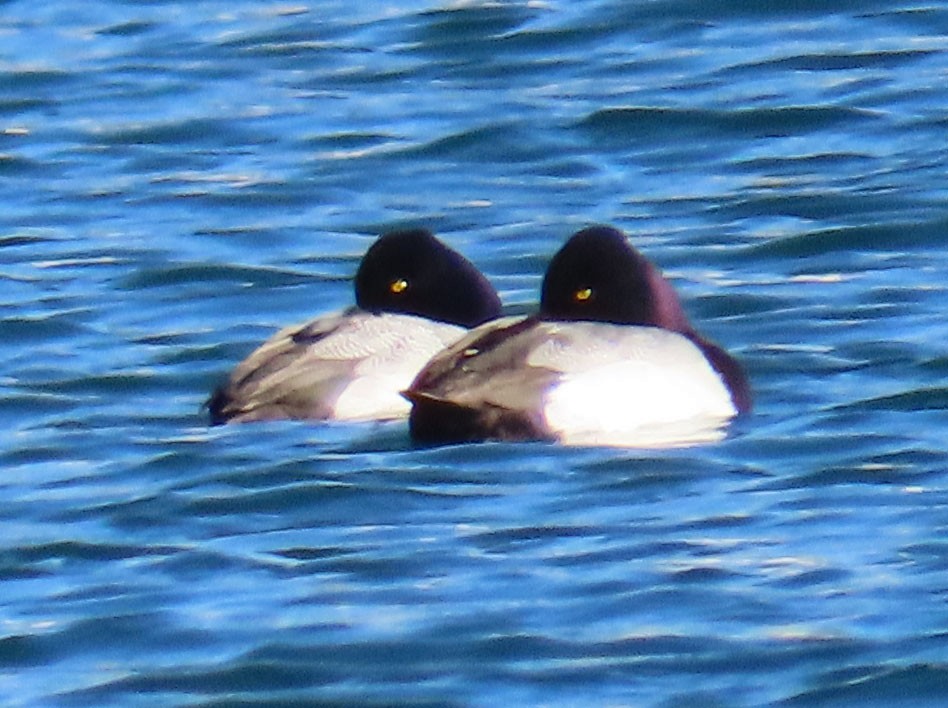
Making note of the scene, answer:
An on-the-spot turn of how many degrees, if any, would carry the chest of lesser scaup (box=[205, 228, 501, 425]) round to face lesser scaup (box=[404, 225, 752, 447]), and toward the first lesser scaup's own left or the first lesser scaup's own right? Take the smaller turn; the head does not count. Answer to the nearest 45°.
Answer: approximately 45° to the first lesser scaup's own right

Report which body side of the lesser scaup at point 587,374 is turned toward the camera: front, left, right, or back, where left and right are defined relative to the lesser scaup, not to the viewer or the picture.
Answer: right

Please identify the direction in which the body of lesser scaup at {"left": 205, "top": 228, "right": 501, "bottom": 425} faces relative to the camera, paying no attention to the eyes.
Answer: to the viewer's right

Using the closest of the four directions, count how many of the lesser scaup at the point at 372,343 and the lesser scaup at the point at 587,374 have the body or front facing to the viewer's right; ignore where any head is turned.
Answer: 2
